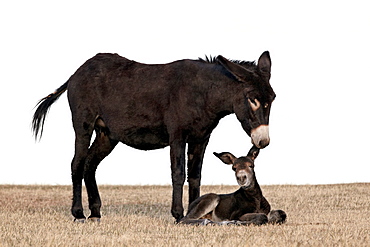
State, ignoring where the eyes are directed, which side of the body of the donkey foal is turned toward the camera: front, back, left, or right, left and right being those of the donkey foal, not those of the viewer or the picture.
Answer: right

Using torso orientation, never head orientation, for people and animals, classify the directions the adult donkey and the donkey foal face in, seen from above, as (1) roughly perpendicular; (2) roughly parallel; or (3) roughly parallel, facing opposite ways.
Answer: roughly parallel

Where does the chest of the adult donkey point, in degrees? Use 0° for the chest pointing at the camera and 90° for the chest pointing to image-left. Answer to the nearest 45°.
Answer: approximately 270°
